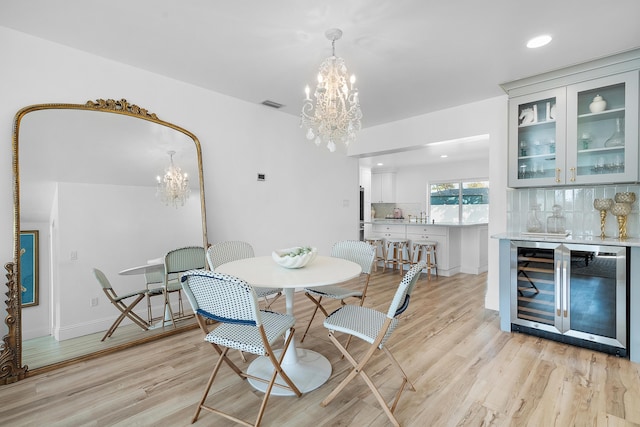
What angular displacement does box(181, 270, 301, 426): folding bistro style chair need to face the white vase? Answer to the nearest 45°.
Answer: approximately 45° to its right

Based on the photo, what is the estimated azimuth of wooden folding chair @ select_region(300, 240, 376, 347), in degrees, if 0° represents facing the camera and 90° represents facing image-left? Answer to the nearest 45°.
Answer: approximately 45°

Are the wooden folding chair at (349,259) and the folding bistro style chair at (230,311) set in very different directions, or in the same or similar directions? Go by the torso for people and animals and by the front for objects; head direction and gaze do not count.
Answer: very different directions

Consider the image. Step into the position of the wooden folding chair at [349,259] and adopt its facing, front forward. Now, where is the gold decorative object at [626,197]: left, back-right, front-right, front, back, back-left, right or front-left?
back-left

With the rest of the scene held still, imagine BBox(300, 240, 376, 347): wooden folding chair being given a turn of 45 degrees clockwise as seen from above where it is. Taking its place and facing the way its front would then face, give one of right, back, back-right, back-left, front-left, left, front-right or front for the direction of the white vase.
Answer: back

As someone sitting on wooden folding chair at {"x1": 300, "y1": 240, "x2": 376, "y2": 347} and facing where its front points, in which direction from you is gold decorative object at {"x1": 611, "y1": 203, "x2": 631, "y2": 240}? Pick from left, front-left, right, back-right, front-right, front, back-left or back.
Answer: back-left

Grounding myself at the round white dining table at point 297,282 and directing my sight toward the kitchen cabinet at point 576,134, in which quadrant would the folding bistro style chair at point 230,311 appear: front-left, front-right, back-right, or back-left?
back-right

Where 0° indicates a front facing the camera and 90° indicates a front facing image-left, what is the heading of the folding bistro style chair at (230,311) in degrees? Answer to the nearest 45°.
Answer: approximately 225°

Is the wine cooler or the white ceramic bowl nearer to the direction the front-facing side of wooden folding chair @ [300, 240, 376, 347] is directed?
the white ceramic bowl

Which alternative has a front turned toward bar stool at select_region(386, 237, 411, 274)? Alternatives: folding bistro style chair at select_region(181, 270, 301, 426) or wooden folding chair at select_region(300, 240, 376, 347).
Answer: the folding bistro style chair

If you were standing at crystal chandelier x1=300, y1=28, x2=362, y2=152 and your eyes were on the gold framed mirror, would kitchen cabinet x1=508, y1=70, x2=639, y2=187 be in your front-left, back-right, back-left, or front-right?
back-right
